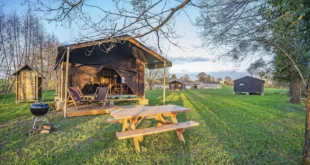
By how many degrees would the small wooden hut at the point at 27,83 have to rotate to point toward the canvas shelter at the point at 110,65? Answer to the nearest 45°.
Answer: approximately 45° to its left

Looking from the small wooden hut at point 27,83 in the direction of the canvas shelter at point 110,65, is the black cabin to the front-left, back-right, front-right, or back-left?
front-left

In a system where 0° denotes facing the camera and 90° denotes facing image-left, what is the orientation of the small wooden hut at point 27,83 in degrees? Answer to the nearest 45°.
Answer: approximately 0°

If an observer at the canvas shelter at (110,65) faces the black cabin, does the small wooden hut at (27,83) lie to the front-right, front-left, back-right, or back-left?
back-left

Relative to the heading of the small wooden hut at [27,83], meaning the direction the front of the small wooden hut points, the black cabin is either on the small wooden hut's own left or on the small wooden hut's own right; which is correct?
on the small wooden hut's own left

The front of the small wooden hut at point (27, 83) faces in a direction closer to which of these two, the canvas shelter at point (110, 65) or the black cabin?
the canvas shelter
